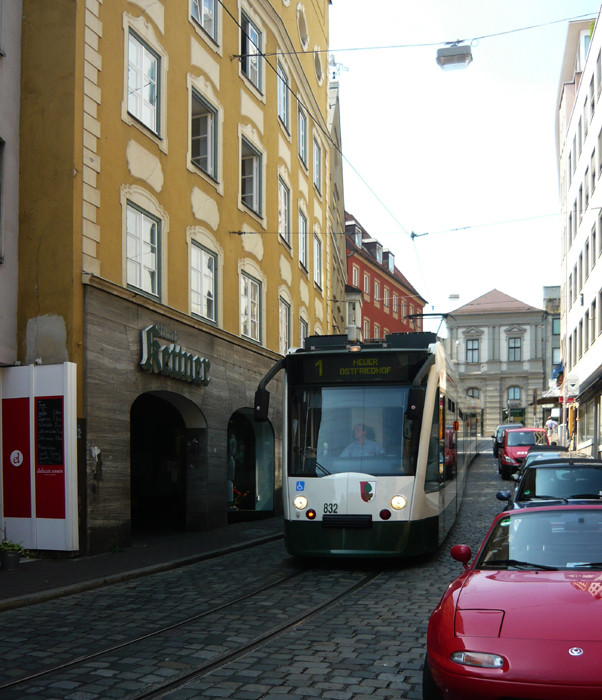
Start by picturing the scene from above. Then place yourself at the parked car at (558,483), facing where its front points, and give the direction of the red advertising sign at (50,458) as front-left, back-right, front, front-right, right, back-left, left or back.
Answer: right

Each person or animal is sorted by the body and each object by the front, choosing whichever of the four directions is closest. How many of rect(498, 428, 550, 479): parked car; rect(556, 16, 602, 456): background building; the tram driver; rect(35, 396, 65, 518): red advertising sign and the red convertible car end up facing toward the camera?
4

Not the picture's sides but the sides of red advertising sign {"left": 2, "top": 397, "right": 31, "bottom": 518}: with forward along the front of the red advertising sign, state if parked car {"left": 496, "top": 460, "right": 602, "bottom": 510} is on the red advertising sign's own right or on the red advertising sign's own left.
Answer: on the red advertising sign's own left

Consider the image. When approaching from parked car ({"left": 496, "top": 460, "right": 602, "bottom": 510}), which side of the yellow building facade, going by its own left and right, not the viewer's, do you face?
front

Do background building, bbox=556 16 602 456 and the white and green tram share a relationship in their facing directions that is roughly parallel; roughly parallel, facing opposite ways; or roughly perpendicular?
roughly perpendicular

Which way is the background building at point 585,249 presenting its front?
to the viewer's left

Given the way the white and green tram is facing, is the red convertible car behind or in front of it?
in front

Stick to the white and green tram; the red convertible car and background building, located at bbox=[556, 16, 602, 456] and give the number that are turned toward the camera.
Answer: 2
